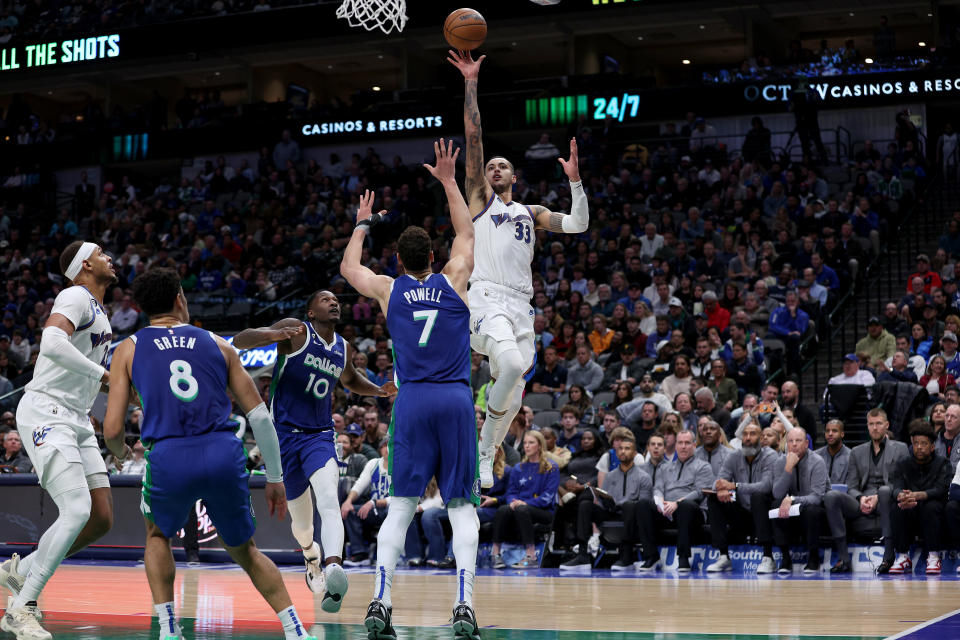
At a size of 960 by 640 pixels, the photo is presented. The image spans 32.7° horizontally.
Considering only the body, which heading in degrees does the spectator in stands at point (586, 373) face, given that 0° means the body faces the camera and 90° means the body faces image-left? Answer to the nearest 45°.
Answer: approximately 45°

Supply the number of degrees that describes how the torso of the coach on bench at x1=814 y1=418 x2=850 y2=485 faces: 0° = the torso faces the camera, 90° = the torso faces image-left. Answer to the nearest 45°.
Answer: approximately 45°

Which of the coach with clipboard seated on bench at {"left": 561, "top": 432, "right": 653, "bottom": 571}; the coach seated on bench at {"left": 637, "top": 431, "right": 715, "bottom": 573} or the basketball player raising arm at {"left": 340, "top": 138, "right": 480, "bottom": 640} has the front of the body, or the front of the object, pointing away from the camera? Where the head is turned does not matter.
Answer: the basketball player raising arm

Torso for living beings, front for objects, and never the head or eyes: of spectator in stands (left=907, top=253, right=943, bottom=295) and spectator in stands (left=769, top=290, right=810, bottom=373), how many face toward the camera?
2

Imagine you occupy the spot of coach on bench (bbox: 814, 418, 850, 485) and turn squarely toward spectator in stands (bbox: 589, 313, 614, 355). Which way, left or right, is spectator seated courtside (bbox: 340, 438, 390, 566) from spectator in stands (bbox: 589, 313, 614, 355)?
left

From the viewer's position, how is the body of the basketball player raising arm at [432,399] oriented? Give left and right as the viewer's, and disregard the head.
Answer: facing away from the viewer

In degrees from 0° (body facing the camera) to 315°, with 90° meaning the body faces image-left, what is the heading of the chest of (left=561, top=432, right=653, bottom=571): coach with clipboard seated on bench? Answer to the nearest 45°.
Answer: approximately 45°

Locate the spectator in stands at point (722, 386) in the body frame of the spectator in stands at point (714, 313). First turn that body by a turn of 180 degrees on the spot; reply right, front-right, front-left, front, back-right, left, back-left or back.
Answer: back-right

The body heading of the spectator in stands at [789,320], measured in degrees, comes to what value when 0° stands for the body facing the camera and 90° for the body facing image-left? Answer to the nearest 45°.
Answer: approximately 0°

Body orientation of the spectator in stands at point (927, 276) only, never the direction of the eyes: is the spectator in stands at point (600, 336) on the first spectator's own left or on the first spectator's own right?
on the first spectator's own right

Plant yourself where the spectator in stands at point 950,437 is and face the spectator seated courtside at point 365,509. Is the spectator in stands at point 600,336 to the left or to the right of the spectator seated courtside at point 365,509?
right

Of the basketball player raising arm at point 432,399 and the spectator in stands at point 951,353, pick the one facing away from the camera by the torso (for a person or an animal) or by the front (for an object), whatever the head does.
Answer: the basketball player raising arm

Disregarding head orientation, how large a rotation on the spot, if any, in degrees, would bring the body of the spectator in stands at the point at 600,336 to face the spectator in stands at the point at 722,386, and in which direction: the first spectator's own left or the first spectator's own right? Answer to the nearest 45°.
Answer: approximately 90° to the first spectator's own left
